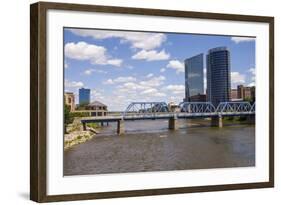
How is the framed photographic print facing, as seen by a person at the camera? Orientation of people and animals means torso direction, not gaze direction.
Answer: facing the viewer and to the right of the viewer
